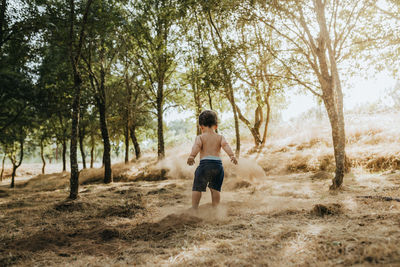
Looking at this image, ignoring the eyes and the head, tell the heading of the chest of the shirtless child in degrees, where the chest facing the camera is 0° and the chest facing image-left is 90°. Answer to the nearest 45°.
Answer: approximately 180°

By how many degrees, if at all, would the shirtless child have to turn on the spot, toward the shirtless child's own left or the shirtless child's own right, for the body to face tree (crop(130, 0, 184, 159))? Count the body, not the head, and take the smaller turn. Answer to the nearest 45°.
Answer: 0° — they already face it
